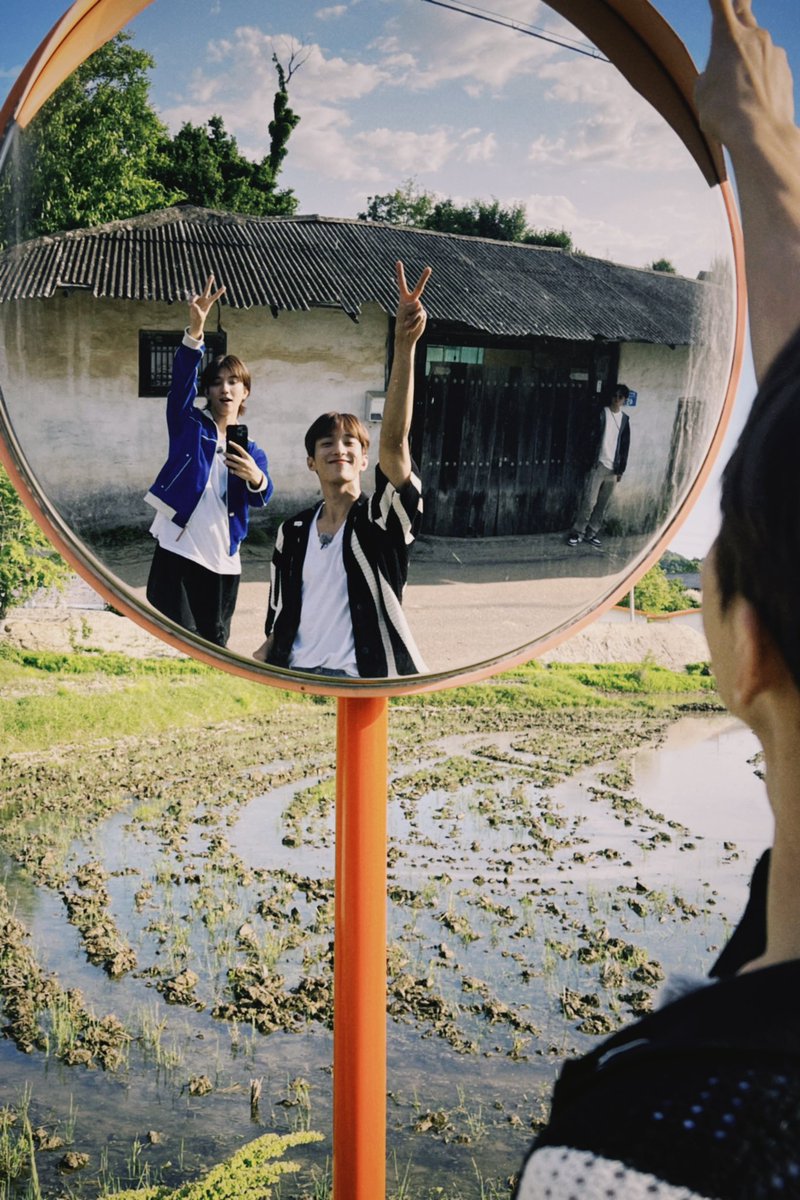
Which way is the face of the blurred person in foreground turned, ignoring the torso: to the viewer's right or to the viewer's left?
to the viewer's left

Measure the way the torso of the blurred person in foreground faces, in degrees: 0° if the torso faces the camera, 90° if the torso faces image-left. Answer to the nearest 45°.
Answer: approximately 135°
